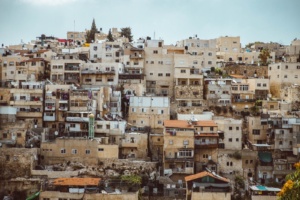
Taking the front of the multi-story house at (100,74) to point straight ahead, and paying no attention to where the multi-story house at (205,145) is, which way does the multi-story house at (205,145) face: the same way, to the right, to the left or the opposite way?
the same way

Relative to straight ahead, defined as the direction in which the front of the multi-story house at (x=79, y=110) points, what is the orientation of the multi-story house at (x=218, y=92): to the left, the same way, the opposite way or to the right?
the same way

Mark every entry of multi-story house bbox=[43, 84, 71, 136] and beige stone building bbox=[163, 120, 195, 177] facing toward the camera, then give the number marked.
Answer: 2

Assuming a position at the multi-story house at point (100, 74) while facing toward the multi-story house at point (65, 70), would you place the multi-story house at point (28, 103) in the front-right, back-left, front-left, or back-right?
front-left

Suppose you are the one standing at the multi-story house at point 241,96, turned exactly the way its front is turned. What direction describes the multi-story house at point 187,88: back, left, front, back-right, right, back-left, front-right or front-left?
right

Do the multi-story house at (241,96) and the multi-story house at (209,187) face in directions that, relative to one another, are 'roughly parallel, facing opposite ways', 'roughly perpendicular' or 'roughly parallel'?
roughly parallel

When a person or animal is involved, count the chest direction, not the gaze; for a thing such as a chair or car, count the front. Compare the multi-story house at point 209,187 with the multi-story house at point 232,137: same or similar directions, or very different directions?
same or similar directions

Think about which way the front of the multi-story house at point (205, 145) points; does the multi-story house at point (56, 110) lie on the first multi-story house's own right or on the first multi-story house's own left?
on the first multi-story house's own right

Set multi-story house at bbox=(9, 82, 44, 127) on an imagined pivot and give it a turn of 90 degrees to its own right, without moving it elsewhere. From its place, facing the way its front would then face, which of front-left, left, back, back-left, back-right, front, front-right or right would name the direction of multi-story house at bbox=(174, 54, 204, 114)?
back

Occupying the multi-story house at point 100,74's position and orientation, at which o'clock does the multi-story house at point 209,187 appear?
the multi-story house at point 209,187 is roughly at 11 o'clock from the multi-story house at point 100,74.

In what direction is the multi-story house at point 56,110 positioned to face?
toward the camera

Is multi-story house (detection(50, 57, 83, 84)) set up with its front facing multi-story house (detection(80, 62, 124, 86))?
no

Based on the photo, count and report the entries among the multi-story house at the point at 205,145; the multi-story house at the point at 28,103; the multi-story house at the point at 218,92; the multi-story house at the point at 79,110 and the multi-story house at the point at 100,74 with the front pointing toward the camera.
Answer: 5

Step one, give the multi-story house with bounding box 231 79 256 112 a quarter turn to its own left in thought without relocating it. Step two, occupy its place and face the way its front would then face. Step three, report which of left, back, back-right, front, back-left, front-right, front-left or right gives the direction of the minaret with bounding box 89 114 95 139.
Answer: back-right

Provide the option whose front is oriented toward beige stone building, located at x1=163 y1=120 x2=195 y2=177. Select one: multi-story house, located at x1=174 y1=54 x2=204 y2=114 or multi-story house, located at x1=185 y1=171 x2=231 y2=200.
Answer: multi-story house, located at x1=174 y1=54 x2=204 y2=114

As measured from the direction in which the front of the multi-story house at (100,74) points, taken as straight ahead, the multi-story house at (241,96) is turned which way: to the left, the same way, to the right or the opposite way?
the same way

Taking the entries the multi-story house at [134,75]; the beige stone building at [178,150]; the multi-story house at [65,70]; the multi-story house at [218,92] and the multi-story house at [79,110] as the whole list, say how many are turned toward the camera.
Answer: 5

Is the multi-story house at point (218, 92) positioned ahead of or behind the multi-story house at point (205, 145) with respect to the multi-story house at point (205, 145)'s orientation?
behind

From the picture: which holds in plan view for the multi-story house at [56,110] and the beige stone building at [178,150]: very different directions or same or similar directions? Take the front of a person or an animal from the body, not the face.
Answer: same or similar directions

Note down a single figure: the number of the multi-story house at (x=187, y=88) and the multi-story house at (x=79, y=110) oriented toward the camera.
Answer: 2

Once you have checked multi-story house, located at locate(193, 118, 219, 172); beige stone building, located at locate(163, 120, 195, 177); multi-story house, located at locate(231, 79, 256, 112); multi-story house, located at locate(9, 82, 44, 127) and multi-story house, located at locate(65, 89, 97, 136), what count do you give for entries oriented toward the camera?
5

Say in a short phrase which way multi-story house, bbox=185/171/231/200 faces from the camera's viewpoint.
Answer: facing the viewer
